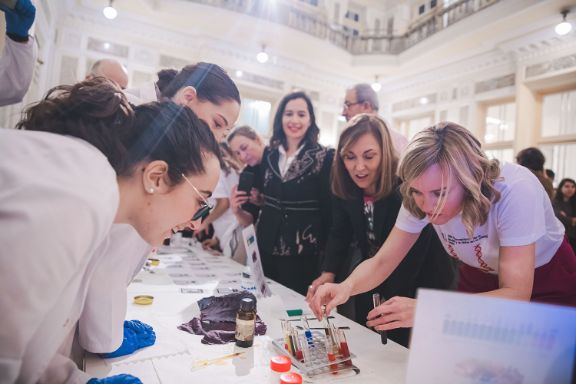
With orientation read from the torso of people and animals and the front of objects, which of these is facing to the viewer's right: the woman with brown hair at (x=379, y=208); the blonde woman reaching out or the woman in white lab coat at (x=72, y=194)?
the woman in white lab coat

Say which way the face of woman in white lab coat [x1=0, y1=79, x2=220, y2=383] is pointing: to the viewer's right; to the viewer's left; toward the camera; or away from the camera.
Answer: to the viewer's right

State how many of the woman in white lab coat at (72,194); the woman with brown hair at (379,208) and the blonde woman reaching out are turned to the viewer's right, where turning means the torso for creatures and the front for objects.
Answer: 1

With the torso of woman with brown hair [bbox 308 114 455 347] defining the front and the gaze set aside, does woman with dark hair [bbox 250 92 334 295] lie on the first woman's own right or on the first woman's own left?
on the first woman's own right

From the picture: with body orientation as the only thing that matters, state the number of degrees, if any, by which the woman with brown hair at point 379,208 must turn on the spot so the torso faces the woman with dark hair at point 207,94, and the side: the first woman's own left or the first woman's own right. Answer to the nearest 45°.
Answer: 0° — they already face them

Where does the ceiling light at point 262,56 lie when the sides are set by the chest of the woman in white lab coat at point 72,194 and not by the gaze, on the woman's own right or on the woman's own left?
on the woman's own left

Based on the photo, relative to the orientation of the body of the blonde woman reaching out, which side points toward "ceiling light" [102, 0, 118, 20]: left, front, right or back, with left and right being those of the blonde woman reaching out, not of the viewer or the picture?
right

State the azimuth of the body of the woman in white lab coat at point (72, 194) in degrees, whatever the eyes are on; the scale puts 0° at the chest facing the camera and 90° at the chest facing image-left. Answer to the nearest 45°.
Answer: approximately 270°

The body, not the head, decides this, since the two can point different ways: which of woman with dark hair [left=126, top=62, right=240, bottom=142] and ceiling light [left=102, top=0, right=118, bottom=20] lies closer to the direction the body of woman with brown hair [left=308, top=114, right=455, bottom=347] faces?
the woman with dark hair

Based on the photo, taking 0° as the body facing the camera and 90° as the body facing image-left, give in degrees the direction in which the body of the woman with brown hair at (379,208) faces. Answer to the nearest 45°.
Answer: approximately 45°

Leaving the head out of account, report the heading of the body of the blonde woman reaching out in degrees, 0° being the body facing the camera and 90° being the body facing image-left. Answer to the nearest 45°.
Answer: approximately 45°
